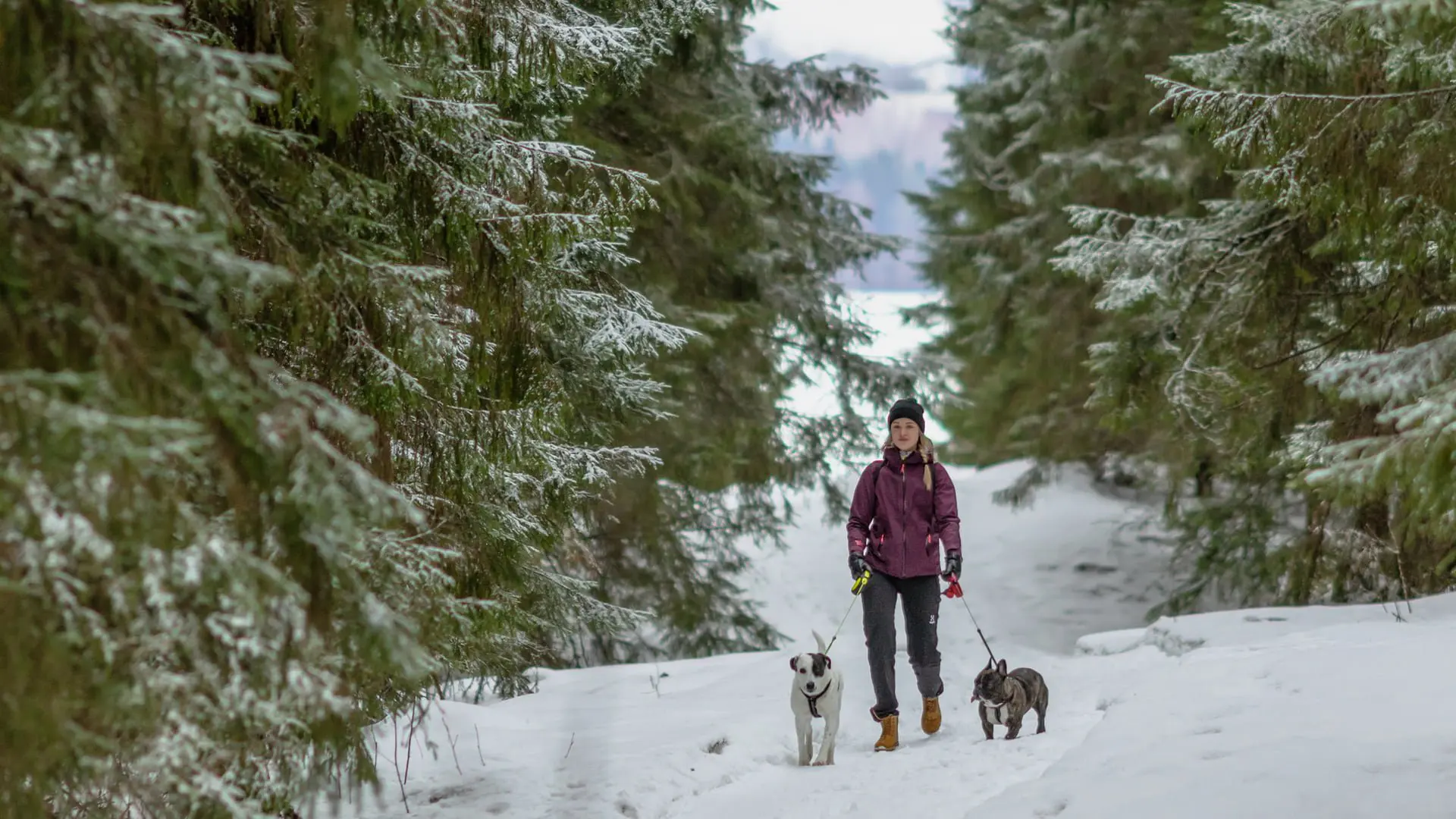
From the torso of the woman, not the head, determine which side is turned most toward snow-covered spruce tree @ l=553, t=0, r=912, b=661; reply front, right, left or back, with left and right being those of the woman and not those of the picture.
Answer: back

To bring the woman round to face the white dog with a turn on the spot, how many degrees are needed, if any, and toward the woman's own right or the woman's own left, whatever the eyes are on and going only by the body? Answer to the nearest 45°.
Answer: approximately 45° to the woman's own right

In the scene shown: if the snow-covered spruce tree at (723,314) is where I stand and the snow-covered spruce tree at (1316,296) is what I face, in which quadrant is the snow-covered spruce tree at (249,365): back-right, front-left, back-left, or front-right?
front-right

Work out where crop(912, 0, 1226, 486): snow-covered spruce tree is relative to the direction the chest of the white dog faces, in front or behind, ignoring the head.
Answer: behind

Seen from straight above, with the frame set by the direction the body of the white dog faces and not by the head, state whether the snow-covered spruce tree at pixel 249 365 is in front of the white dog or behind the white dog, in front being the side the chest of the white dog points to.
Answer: in front

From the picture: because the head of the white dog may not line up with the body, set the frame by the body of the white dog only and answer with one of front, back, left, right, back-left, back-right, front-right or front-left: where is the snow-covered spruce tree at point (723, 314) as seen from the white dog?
back

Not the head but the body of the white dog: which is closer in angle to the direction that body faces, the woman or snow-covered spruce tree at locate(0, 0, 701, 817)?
the snow-covered spruce tree

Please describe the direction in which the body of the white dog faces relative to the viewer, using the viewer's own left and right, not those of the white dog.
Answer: facing the viewer

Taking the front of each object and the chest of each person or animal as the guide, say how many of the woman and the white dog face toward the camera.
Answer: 2

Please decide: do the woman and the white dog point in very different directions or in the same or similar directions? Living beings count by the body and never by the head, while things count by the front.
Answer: same or similar directions

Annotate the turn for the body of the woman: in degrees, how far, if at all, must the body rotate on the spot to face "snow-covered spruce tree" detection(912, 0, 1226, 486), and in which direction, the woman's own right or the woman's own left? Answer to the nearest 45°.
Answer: approximately 180°

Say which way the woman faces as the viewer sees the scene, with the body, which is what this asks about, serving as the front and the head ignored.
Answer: toward the camera

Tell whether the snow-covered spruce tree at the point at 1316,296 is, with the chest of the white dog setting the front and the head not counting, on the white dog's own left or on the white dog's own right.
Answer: on the white dog's own left
